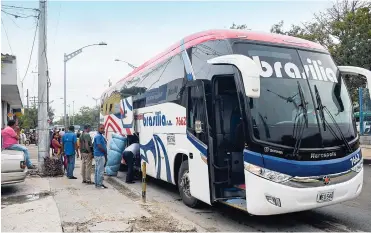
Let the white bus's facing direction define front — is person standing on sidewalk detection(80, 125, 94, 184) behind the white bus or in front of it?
behind

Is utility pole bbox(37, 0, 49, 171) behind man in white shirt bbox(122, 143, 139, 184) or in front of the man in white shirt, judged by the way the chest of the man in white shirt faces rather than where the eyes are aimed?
behind

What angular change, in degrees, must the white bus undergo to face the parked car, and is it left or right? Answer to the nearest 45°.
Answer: approximately 135° to its right

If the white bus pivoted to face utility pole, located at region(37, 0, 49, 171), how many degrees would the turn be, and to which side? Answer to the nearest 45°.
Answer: approximately 180°

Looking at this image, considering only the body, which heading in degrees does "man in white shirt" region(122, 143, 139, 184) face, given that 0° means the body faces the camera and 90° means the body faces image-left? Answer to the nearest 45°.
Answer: approximately 270°

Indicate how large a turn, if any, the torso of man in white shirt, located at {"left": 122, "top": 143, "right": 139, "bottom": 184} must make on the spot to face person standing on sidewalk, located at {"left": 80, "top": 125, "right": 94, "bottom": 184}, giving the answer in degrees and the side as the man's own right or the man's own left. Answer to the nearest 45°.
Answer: approximately 180°

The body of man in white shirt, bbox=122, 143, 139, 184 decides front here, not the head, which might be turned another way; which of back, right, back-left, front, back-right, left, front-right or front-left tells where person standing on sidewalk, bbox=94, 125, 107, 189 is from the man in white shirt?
back-right

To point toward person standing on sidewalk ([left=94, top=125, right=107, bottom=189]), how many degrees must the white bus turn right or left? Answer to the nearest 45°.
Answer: approximately 180°

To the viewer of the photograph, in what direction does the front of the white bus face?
facing the viewer and to the right of the viewer
